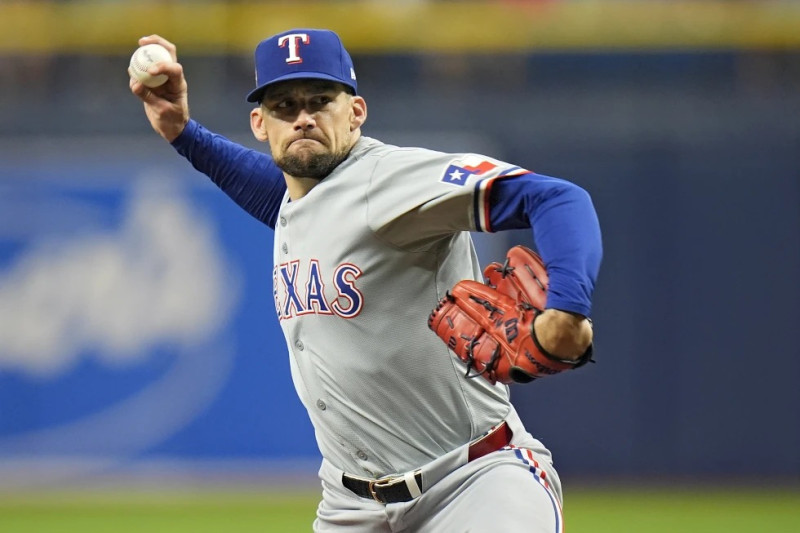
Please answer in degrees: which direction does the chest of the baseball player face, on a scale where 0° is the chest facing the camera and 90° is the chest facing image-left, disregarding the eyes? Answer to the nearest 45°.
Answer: approximately 45°
